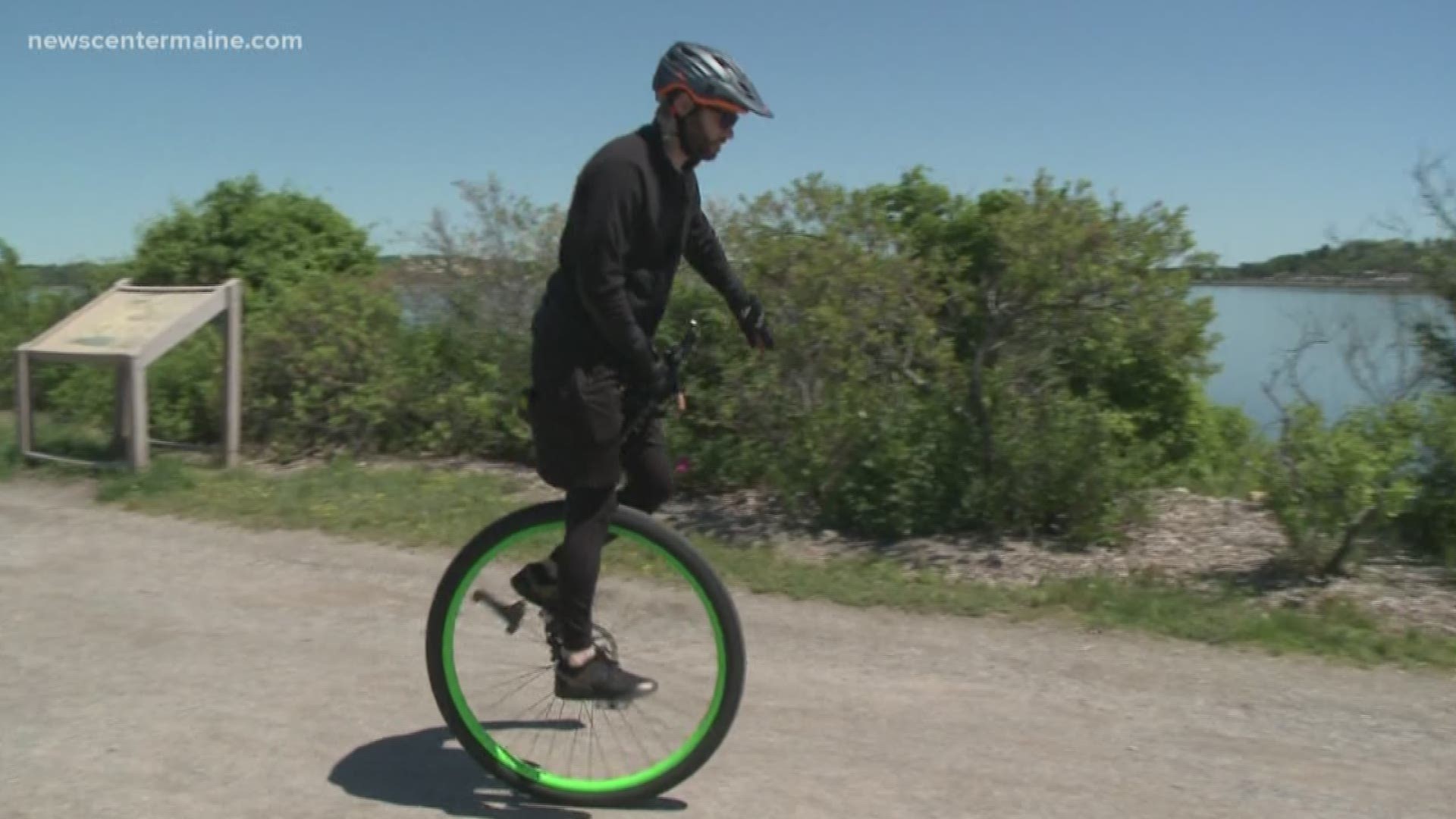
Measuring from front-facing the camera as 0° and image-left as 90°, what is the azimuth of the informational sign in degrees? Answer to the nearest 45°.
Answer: approximately 45°

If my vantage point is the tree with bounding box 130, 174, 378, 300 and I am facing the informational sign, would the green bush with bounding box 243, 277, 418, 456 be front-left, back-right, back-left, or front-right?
front-left

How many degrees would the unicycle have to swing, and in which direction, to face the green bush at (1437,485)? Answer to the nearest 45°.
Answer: approximately 45° to its left

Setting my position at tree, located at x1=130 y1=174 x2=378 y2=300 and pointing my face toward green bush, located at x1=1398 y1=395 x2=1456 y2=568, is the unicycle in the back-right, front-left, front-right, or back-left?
front-right

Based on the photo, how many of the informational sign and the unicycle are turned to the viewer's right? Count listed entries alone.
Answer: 1

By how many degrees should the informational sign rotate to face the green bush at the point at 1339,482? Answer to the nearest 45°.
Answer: approximately 90° to its left

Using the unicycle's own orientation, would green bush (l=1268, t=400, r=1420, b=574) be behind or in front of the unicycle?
in front

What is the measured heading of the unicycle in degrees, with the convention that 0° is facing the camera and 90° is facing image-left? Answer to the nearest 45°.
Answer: approximately 270°

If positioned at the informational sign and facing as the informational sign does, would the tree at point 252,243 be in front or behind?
behind

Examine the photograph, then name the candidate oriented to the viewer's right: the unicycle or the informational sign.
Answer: the unicycle

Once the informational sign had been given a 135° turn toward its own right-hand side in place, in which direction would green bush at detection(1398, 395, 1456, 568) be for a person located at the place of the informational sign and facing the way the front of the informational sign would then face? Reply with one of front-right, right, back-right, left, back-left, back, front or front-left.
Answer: back-right

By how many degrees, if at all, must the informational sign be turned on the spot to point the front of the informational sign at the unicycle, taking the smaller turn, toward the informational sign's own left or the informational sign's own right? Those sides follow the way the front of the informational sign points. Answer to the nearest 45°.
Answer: approximately 45° to the informational sign's own left

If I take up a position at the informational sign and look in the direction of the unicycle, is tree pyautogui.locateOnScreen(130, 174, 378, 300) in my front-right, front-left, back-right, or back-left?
back-left
